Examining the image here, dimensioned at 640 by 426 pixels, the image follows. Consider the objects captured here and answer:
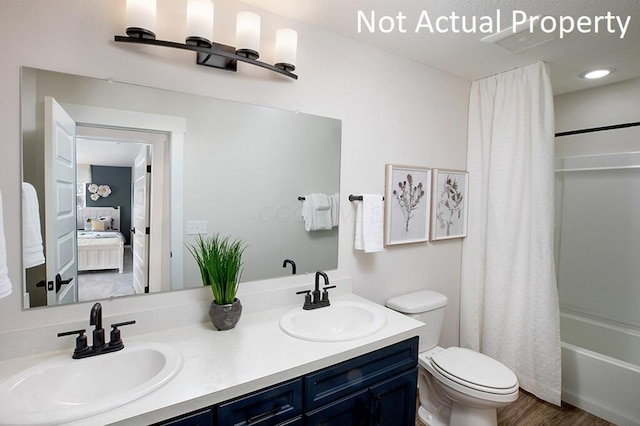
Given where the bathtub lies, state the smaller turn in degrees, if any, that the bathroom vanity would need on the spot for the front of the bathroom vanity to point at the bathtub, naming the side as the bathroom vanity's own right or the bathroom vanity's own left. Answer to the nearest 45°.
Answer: approximately 45° to the bathroom vanity's own left

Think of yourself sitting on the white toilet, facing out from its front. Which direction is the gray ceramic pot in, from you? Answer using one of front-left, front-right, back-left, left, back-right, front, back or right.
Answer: right

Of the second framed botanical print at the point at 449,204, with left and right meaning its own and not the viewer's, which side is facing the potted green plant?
right

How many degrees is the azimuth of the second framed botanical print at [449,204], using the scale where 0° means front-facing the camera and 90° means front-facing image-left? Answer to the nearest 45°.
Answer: approximately 315°

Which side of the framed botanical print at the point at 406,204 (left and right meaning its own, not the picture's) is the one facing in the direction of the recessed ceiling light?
left

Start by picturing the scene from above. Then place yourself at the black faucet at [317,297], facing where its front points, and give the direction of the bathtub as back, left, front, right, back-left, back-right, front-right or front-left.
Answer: front-left

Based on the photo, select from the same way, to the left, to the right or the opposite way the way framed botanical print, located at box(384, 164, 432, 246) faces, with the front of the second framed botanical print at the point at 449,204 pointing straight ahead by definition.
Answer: the same way

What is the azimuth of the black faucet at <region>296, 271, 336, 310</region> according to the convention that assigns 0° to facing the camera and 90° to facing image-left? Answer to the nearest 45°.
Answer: approximately 315°

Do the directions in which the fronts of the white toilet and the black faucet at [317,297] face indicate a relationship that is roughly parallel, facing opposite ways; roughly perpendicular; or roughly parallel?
roughly parallel

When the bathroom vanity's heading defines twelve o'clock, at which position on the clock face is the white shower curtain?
The white shower curtain is roughly at 10 o'clock from the bathroom vanity.

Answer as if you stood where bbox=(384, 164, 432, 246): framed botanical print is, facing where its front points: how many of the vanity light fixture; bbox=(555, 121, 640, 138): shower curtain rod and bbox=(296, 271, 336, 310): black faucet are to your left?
1

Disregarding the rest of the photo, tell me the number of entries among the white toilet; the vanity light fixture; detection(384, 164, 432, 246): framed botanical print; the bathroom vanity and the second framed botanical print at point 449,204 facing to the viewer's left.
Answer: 0

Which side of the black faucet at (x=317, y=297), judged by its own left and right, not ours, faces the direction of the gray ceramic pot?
right

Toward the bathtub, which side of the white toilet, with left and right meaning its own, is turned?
left

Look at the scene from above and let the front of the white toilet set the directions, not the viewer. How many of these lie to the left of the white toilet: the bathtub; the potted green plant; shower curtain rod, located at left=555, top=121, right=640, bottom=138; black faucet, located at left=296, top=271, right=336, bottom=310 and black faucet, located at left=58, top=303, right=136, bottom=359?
2

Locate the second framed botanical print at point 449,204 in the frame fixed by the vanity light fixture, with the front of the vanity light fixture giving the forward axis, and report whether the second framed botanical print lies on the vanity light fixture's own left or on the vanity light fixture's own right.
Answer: on the vanity light fixture's own left
